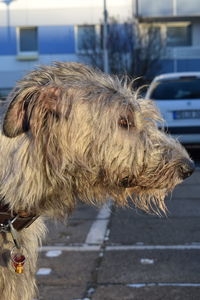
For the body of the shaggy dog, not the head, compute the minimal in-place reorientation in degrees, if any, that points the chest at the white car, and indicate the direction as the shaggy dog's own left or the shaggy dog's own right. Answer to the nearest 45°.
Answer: approximately 90° to the shaggy dog's own left

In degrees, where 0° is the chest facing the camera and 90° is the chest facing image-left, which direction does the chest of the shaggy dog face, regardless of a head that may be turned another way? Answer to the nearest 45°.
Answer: approximately 270°

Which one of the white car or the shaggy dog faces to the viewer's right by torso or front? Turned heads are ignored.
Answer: the shaggy dog

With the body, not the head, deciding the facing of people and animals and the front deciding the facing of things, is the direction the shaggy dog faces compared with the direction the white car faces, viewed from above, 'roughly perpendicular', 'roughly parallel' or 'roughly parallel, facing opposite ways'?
roughly perpendicular

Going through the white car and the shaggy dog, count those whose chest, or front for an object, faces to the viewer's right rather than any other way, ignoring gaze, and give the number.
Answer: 1
